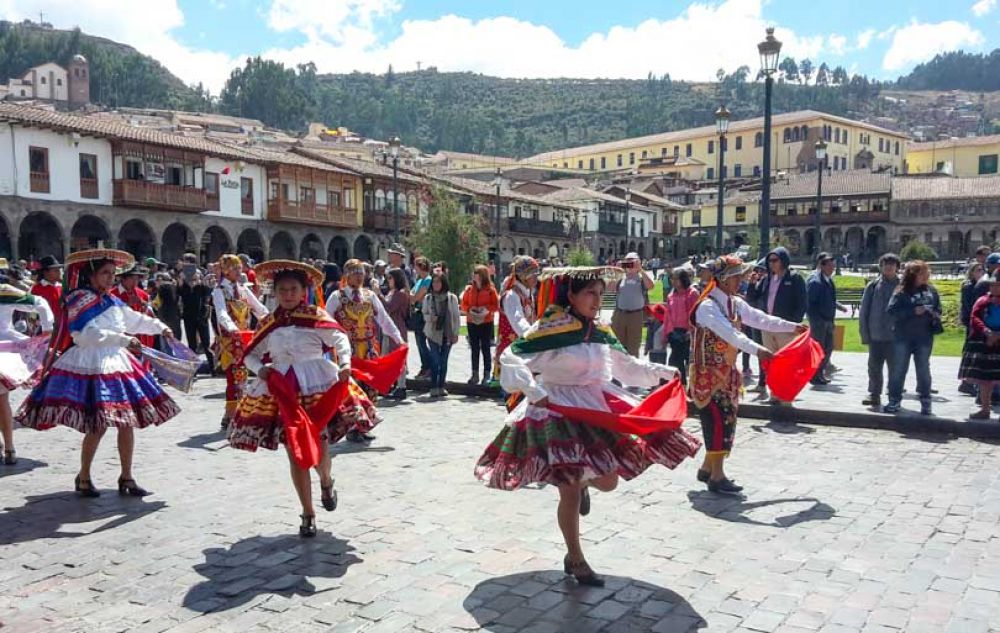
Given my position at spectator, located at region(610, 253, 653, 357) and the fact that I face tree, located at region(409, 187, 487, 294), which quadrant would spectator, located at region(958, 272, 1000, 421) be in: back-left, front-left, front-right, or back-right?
back-right

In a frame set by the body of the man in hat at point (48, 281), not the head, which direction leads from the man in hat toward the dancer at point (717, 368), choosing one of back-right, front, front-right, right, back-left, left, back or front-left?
front

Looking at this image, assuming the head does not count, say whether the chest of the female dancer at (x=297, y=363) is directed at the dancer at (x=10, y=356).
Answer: no

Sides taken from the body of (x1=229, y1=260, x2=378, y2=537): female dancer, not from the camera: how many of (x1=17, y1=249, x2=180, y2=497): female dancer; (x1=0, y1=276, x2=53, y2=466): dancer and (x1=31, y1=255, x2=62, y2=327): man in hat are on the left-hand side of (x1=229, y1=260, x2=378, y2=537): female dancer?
0

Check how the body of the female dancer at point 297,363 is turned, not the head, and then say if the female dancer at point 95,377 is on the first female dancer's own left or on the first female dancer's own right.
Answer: on the first female dancer's own right

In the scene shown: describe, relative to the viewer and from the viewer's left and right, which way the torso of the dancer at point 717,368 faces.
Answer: facing to the right of the viewer

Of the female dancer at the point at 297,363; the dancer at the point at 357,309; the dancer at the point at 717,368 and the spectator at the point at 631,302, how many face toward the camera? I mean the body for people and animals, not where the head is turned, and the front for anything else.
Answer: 3

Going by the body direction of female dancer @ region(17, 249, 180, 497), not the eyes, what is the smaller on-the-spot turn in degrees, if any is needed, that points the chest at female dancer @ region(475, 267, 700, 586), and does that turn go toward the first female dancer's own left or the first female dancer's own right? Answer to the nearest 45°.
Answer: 0° — they already face them

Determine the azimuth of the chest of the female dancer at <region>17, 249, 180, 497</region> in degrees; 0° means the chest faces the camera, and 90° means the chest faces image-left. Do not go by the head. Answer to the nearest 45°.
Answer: approximately 315°

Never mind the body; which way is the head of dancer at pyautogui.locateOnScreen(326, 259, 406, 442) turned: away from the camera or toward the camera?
toward the camera

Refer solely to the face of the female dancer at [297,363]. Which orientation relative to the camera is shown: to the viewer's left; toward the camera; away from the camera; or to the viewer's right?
toward the camera

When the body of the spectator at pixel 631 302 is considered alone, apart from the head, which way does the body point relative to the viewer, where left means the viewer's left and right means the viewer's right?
facing the viewer

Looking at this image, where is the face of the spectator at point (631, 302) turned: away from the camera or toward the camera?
toward the camera

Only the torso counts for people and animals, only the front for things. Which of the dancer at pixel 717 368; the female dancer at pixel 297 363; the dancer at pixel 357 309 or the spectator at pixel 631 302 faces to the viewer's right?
the dancer at pixel 717 368

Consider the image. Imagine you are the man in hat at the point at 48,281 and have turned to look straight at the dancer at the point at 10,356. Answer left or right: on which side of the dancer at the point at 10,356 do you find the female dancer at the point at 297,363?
left

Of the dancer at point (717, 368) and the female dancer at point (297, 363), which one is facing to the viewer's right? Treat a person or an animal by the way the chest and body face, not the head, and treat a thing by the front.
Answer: the dancer

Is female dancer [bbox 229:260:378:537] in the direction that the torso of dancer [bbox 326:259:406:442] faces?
yes

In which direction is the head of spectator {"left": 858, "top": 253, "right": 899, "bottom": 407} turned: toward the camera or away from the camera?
toward the camera

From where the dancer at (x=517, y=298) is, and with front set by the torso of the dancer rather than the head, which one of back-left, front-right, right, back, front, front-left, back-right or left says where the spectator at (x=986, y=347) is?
front-left
